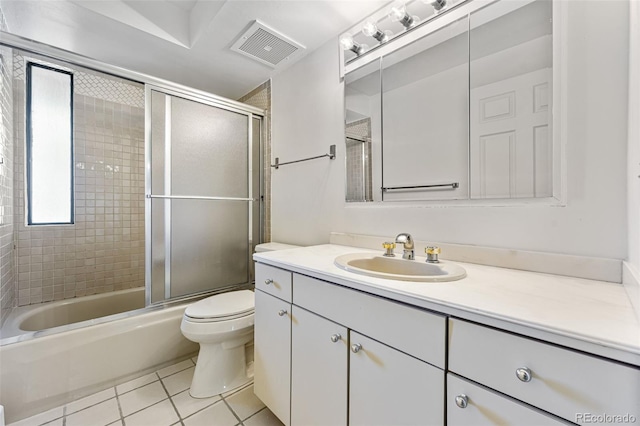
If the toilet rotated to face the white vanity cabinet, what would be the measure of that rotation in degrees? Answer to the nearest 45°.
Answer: approximately 90° to its left

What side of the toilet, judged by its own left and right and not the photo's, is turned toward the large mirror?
left

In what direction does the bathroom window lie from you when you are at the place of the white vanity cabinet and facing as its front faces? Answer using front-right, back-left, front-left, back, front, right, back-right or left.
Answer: front-right

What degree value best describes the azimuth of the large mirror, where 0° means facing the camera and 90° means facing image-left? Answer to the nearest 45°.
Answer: approximately 45°

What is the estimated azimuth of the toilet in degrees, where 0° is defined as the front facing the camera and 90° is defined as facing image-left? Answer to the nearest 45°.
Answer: approximately 45°

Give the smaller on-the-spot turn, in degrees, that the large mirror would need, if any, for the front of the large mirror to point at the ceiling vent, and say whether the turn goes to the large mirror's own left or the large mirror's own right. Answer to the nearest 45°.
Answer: approximately 45° to the large mirror's own right

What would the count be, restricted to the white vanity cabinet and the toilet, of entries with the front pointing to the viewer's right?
0

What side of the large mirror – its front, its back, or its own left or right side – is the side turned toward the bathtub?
front
